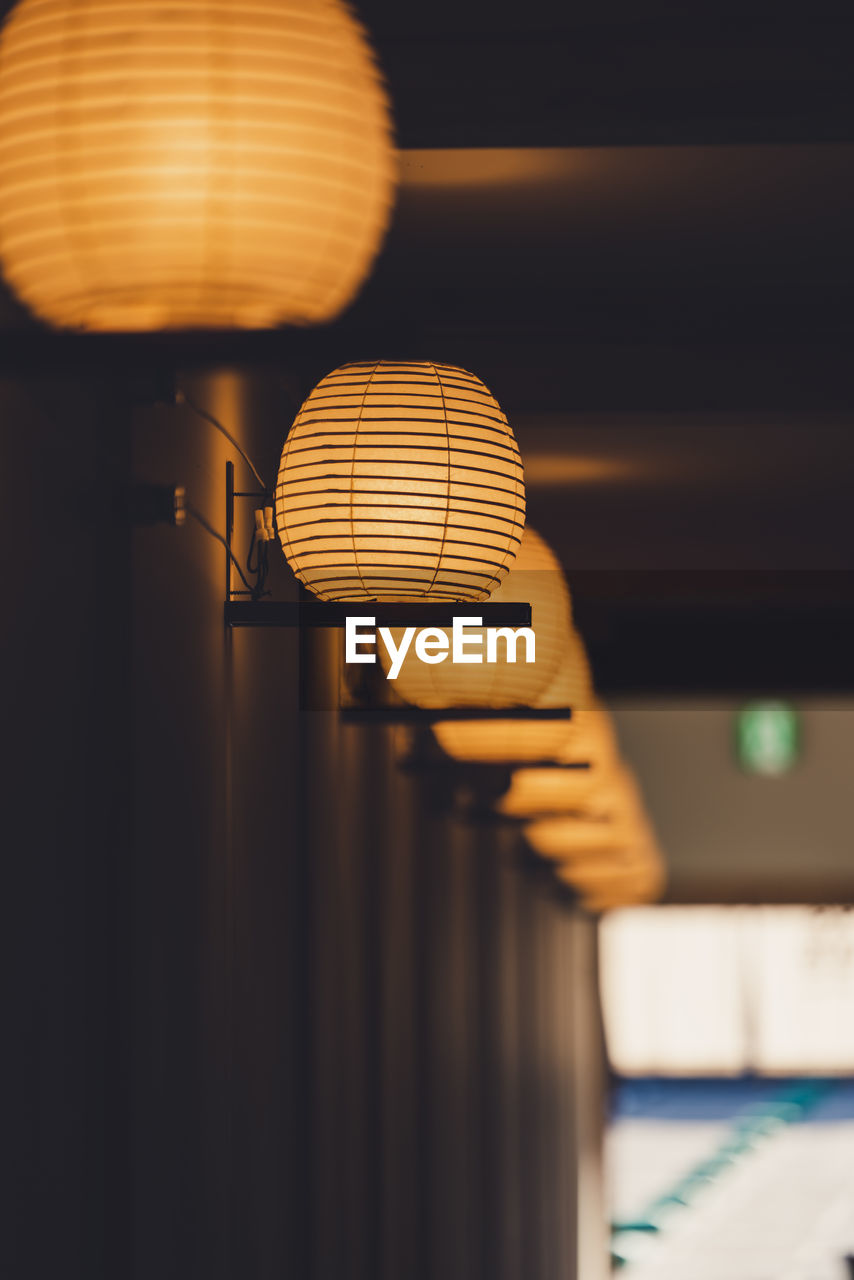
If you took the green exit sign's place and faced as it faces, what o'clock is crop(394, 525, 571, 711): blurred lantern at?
The blurred lantern is roughly at 12 o'clock from the green exit sign.

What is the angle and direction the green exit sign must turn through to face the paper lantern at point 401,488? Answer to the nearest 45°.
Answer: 0° — it already faces it

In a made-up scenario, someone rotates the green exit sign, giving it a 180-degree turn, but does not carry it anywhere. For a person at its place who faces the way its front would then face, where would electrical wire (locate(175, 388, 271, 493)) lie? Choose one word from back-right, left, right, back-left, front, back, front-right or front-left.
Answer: back

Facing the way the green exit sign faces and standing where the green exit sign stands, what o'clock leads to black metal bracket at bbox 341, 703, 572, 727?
The black metal bracket is roughly at 12 o'clock from the green exit sign.

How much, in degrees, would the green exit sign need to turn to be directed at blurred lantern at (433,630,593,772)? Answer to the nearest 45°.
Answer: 0° — it already faces it

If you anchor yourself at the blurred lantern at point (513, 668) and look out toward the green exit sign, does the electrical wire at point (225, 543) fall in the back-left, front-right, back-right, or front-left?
back-left

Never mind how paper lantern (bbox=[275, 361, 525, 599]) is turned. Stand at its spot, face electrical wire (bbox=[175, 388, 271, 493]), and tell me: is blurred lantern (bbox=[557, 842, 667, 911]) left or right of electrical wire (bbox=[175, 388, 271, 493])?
right

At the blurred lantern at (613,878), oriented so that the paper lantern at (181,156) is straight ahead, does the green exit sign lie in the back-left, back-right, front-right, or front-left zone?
back-left

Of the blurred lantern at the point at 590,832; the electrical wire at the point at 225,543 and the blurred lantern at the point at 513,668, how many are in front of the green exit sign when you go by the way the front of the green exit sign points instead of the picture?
3

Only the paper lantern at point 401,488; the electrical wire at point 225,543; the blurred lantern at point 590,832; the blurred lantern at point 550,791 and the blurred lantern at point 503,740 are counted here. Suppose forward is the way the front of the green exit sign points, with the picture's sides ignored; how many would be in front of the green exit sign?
5

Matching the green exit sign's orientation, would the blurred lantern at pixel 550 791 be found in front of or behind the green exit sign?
in front

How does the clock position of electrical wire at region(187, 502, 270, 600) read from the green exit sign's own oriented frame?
The electrical wire is roughly at 12 o'clock from the green exit sign.

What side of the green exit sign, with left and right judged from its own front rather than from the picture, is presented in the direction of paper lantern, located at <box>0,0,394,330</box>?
front

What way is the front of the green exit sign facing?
toward the camera
